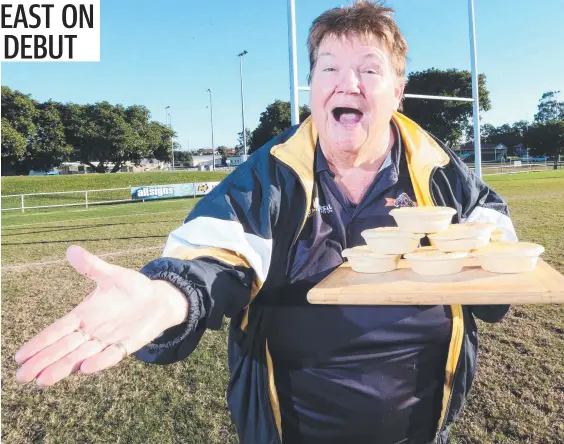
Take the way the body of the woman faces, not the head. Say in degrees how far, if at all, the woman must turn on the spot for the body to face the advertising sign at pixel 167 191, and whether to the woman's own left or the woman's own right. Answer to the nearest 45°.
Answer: approximately 180°

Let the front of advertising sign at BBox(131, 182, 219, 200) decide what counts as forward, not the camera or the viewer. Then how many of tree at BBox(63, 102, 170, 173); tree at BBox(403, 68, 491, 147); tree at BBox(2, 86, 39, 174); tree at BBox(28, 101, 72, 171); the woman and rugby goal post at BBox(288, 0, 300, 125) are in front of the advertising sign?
2

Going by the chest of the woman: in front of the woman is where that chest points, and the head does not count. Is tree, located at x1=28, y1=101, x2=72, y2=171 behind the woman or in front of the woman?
behind

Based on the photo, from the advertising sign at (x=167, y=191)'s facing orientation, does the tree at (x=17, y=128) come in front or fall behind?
behind

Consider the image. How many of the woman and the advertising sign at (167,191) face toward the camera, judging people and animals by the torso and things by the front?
2

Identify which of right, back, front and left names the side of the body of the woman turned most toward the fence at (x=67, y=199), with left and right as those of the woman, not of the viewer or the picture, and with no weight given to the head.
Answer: back

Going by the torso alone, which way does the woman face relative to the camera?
toward the camera

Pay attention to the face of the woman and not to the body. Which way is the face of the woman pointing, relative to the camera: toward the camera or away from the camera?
toward the camera

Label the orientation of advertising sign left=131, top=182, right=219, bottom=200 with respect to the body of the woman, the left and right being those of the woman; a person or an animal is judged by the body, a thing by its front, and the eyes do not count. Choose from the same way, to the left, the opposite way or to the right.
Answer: the same way

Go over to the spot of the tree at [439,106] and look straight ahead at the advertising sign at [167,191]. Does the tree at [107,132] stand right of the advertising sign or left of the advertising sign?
right

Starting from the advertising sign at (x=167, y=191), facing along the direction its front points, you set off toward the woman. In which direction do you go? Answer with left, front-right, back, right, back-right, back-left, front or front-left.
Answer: front

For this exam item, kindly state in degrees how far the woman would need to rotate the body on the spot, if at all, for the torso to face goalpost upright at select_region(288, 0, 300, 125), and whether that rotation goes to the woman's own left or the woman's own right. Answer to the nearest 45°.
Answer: approximately 180°

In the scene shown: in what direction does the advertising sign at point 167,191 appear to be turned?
toward the camera
